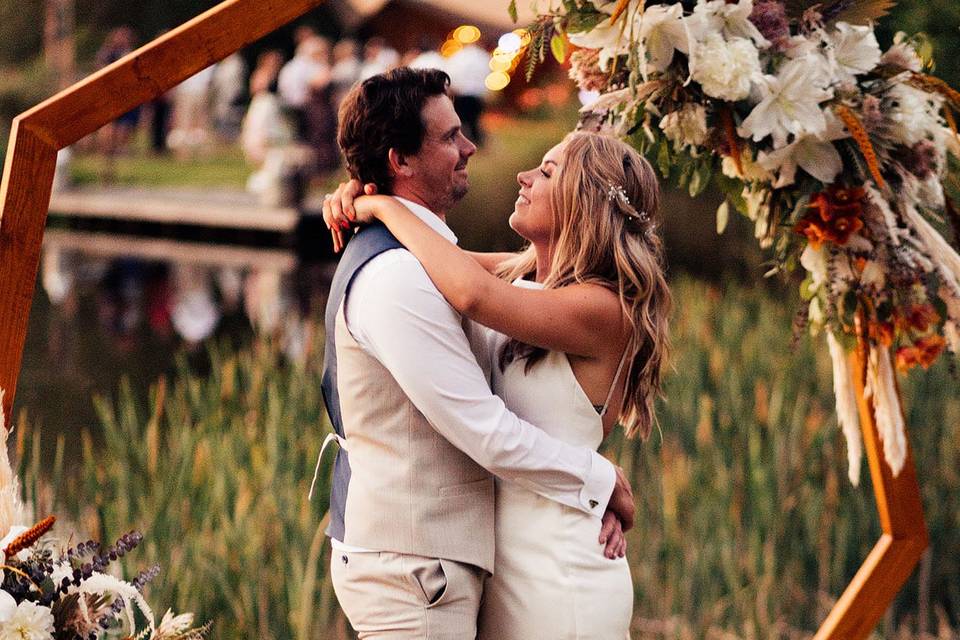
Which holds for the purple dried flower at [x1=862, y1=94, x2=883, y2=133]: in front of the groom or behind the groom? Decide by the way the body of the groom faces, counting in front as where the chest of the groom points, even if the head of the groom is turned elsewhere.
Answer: in front

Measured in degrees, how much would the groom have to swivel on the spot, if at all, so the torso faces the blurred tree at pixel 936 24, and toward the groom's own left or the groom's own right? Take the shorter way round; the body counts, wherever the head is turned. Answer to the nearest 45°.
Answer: approximately 45° to the groom's own left

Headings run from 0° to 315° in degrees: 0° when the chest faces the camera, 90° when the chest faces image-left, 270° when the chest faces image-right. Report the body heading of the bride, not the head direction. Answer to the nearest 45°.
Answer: approximately 90°

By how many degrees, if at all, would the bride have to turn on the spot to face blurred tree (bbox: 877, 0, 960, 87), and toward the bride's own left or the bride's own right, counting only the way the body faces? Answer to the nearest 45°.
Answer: approximately 135° to the bride's own right

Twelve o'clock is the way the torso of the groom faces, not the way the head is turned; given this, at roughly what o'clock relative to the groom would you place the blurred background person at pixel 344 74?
The blurred background person is roughly at 9 o'clock from the groom.

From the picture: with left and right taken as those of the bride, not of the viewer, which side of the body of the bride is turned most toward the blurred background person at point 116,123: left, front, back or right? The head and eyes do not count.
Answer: right

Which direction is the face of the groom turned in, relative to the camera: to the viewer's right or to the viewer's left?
to the viewer's right

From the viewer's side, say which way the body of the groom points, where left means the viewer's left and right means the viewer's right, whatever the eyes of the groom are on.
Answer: facing to the right of the viewer

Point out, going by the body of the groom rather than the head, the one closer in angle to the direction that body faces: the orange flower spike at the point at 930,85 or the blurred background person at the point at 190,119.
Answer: the orange flower spike

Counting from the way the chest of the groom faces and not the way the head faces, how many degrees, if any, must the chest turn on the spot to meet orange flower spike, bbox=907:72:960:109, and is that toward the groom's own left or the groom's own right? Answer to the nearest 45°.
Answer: approximately 45° to the groom's own left

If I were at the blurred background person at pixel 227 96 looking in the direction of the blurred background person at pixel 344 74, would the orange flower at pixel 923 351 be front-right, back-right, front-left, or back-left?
front-right

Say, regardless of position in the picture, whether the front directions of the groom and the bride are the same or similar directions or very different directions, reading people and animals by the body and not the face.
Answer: very different directions

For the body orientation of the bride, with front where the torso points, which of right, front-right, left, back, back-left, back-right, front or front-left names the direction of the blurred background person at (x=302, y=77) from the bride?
right

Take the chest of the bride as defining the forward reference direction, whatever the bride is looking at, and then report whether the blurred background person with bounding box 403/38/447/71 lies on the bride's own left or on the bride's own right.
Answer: on the bride's own right

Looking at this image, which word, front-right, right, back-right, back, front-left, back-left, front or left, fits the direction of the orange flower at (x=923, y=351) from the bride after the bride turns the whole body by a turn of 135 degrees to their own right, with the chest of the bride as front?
front

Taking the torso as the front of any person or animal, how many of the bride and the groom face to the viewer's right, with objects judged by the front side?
1
